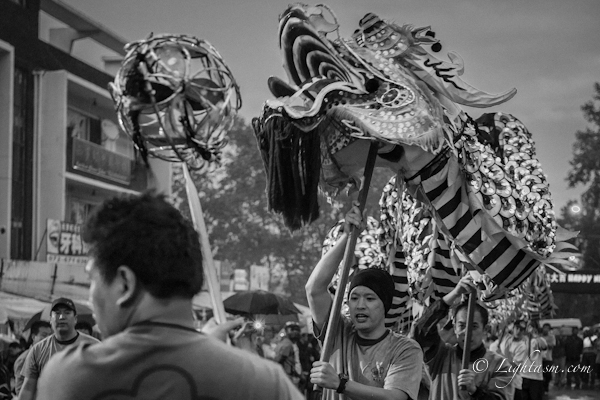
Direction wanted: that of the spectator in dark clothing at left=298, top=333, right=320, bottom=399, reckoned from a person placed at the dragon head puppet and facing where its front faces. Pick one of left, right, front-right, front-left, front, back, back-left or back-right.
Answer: right

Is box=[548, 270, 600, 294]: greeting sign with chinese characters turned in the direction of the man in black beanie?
yes

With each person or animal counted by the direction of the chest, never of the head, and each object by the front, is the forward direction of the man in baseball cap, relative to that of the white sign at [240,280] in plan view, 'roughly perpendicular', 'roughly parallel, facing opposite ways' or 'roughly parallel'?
roughly parallel

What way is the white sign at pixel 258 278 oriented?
toward the camera

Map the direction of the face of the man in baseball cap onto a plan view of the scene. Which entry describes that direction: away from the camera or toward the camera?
toward the camera

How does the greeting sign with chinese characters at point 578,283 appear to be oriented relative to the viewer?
toward the camera

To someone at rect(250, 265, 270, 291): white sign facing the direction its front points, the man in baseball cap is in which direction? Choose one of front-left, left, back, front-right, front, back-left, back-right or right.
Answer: front

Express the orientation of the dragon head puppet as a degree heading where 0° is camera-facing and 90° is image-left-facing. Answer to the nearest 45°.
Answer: approximately 90°

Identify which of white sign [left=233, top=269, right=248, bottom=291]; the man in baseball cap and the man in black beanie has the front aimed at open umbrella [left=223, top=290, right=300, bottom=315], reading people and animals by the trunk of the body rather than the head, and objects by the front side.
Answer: the white sign

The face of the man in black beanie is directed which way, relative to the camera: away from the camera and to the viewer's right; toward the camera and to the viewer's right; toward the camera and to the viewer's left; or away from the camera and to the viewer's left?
toward the camera and to the viewer's left

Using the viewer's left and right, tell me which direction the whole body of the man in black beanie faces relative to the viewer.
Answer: facing the viewer and to the left of the viewer
